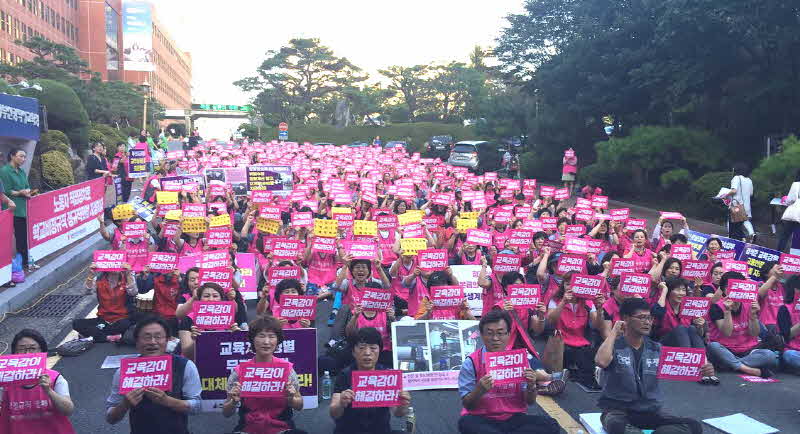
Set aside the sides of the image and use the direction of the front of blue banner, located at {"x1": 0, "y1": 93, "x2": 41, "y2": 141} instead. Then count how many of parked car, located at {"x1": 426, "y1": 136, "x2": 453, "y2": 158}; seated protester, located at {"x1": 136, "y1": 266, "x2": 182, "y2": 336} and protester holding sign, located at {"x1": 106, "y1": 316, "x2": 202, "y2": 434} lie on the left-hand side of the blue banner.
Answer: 1

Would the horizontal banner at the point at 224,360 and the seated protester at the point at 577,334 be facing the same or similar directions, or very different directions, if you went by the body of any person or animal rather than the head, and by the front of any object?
same or similar directions

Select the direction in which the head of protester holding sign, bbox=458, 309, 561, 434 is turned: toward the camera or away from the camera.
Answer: toward the camera

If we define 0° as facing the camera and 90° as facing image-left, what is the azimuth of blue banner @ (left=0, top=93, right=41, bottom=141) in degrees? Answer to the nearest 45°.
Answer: approximately 315°

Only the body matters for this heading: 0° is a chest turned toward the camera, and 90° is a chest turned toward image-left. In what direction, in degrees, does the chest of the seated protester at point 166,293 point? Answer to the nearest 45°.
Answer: approximately 0°

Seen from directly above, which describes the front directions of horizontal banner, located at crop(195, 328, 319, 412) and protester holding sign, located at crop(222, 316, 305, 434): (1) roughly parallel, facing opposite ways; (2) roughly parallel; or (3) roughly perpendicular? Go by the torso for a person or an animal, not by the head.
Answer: roughly parallel

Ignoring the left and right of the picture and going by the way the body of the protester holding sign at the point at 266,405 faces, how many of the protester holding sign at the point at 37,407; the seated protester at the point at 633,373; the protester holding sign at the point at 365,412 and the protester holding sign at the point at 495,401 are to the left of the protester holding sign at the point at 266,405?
3

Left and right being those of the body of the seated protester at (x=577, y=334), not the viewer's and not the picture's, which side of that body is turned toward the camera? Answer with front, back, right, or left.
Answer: front

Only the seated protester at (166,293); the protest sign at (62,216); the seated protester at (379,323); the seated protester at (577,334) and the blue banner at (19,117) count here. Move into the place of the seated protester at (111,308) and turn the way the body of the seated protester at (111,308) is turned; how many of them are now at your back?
2

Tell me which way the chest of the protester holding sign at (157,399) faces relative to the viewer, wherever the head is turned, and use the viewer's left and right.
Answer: facing the viewer

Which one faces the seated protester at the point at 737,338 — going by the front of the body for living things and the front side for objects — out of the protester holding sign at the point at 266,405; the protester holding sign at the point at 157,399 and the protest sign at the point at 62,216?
the protest sign

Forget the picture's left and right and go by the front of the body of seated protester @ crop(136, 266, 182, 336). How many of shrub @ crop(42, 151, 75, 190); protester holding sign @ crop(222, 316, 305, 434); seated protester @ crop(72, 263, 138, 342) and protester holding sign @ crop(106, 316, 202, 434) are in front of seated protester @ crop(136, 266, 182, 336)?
2

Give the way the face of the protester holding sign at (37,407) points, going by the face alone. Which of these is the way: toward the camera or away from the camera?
toward the camera

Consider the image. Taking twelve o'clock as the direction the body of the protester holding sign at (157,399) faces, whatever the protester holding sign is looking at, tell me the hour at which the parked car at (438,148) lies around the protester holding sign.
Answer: The parked car is roughly at 7 o'clock from the protester holding sign.

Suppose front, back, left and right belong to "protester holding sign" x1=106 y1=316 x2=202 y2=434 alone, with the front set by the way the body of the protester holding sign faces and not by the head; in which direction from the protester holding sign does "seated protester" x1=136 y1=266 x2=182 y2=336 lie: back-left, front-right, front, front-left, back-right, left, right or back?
back

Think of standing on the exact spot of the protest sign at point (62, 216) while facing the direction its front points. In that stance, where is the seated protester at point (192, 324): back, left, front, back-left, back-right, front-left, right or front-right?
front-right
